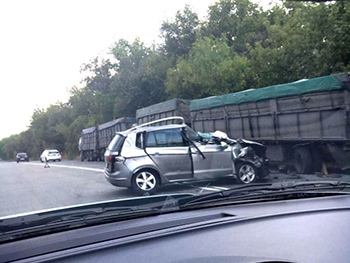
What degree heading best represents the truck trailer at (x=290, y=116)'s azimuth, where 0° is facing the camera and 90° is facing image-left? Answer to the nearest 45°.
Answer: approximately 135°

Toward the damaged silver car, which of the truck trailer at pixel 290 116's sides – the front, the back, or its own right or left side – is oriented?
left

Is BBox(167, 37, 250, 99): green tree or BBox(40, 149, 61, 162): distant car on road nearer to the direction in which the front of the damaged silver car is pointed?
the green tree

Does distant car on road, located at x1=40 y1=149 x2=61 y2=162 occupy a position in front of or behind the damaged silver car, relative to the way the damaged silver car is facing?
behind

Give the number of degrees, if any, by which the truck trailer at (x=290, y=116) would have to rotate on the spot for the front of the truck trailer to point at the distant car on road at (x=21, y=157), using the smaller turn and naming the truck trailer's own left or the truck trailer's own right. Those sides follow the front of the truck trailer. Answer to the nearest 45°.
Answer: approximately 45° to the truck trailer's own left

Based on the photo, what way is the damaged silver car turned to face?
to the viewer's right

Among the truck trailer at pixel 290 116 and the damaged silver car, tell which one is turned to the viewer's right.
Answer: the damaged silver car

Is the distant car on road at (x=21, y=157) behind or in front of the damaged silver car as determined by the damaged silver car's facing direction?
behind

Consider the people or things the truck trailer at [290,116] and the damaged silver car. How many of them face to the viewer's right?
1
